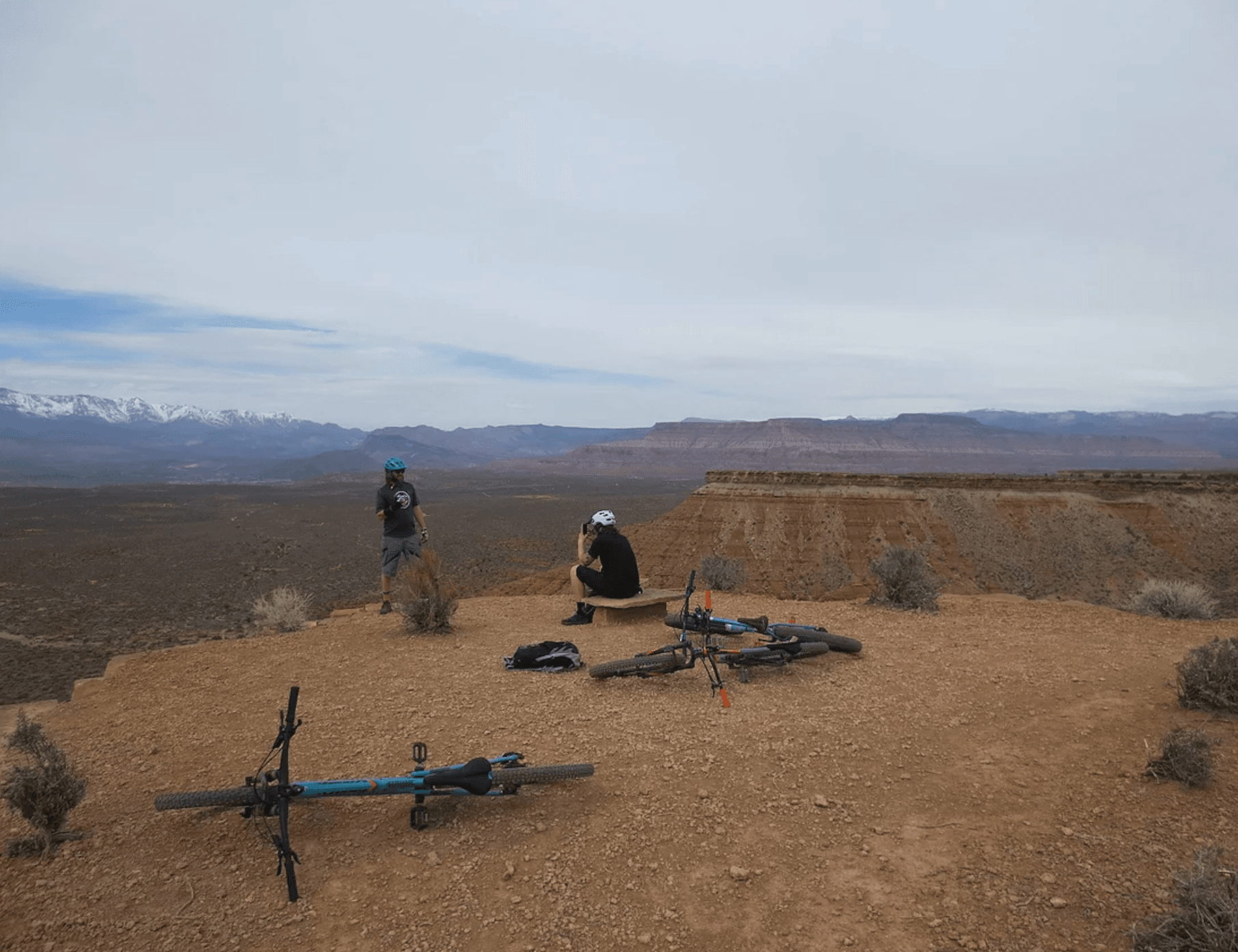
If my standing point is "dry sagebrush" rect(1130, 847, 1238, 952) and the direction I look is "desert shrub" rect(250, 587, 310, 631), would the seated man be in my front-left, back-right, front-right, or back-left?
front-right

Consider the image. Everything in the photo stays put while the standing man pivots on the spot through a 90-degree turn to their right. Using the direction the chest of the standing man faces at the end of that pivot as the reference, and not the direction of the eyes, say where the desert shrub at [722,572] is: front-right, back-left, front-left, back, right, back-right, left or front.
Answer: back

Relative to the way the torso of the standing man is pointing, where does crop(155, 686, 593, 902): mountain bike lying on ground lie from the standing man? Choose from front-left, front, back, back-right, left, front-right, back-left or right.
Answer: front-right

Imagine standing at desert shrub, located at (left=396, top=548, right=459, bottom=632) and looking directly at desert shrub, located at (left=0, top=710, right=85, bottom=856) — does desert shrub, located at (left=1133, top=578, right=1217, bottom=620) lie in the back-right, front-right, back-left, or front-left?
back-left

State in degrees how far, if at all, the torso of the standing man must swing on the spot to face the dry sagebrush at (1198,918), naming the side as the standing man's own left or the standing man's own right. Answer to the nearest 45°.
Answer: approximately 45° to the standing man's own right

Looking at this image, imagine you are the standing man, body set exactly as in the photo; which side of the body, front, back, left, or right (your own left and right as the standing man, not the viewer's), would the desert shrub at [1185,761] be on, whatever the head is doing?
front

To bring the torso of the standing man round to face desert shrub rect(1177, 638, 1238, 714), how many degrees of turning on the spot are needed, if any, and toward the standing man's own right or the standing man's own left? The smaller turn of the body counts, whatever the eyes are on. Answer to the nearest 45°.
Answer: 0° — they already face it

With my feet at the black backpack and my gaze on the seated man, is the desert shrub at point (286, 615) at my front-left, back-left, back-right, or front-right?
front-left

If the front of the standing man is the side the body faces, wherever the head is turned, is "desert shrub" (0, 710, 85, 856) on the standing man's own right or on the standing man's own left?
on the standing man's own right

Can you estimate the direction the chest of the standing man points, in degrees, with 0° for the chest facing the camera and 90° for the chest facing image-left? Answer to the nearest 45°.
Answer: approximately 315°
